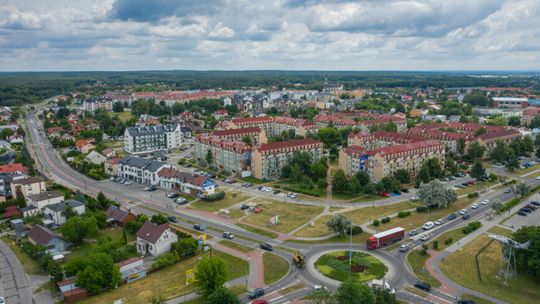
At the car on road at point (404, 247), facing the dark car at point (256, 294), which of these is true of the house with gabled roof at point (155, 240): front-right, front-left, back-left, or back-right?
front-right

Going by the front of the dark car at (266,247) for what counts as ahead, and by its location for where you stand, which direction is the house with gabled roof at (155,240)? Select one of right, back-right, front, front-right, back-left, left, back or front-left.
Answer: back-right

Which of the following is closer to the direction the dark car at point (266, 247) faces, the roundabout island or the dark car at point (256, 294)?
the roundabout island

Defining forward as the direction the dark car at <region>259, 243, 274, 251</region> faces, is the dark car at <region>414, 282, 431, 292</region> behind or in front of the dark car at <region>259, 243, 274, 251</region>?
in front

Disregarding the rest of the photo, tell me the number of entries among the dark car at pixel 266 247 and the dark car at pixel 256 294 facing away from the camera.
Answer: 0

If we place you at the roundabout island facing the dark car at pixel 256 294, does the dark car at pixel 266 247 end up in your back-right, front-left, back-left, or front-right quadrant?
front-right

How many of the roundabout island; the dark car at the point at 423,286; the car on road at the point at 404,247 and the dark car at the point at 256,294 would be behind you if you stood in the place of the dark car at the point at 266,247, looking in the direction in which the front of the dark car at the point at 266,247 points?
0

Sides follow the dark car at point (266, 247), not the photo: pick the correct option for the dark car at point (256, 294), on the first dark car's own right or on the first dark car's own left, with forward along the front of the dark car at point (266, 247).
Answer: on the first dark car's own right
